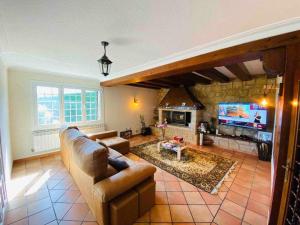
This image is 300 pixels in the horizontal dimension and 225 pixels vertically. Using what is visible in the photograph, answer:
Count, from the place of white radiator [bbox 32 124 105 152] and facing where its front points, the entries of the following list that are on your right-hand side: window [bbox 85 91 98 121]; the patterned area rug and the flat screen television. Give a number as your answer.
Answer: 0

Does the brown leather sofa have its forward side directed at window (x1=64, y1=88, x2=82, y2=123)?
no

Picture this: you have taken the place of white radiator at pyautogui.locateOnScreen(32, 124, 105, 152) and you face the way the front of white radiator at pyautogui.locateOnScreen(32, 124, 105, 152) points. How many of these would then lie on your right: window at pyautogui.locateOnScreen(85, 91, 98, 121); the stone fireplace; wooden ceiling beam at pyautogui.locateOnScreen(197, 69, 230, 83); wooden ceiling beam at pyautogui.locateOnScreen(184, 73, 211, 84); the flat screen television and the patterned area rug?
0

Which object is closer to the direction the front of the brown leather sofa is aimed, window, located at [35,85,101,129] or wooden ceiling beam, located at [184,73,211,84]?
the wooden ceiling beam

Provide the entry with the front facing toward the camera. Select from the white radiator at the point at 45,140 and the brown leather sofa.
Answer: the white radiator

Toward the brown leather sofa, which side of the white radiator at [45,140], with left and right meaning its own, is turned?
front

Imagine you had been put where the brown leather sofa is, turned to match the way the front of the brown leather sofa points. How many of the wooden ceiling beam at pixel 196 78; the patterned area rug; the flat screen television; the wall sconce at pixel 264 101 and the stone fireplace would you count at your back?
0

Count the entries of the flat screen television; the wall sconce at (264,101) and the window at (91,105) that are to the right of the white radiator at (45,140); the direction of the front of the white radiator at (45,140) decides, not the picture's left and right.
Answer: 0

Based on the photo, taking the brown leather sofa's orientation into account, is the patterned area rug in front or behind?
in front

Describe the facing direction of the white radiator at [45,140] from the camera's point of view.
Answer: facing the viewer

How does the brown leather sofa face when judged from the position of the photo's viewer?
facing away from the viewer and to the right of the viewer

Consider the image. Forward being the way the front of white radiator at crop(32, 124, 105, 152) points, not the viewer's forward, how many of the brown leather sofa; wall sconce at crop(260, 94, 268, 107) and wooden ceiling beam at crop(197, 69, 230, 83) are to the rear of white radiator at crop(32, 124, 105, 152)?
0

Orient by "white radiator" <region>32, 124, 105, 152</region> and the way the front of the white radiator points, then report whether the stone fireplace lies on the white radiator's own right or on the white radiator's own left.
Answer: on the white radiator's own left

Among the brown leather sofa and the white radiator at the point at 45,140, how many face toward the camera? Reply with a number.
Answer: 1

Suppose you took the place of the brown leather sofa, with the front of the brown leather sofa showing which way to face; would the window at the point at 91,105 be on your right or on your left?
on your left

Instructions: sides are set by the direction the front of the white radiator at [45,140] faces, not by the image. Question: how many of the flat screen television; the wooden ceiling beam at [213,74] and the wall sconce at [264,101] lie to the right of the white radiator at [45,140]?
0
